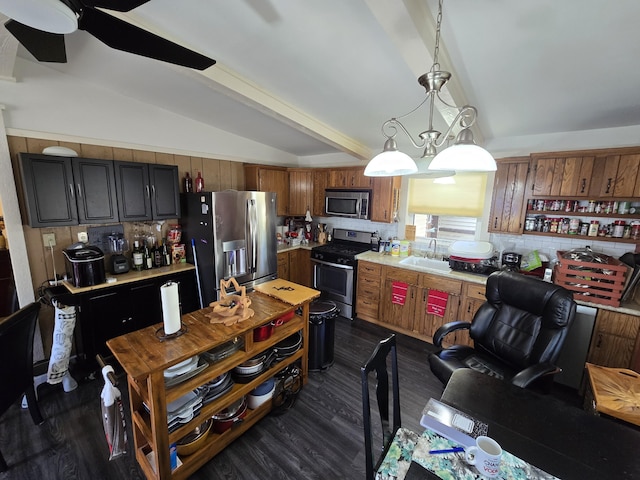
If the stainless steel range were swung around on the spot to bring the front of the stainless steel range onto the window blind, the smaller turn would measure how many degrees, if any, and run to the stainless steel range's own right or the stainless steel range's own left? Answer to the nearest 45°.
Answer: approximately 135° to the stainless steel range's own left

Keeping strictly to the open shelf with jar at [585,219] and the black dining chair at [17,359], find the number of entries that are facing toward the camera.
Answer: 1

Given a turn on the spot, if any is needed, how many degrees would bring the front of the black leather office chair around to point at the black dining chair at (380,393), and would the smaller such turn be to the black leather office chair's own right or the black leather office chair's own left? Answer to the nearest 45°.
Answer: approximately 45° to the black leather office chair's own left

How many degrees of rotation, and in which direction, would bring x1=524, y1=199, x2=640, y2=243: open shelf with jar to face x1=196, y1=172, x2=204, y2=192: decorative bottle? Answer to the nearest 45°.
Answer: approximately 45° to its right

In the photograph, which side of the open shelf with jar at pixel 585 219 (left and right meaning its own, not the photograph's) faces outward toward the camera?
front

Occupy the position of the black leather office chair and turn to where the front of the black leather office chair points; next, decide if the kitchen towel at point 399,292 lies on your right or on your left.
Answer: on your right

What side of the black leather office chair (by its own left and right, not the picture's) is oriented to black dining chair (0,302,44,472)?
front

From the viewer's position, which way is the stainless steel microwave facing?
facing the viewer and to the left of the viewer

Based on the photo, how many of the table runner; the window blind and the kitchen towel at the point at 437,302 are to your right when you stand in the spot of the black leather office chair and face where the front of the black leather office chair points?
2

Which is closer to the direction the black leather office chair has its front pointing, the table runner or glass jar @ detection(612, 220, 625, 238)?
the table runner

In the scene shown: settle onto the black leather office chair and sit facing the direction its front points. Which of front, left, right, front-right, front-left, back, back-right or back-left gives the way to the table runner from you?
front-left

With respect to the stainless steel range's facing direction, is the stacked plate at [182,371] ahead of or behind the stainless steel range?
ahead
